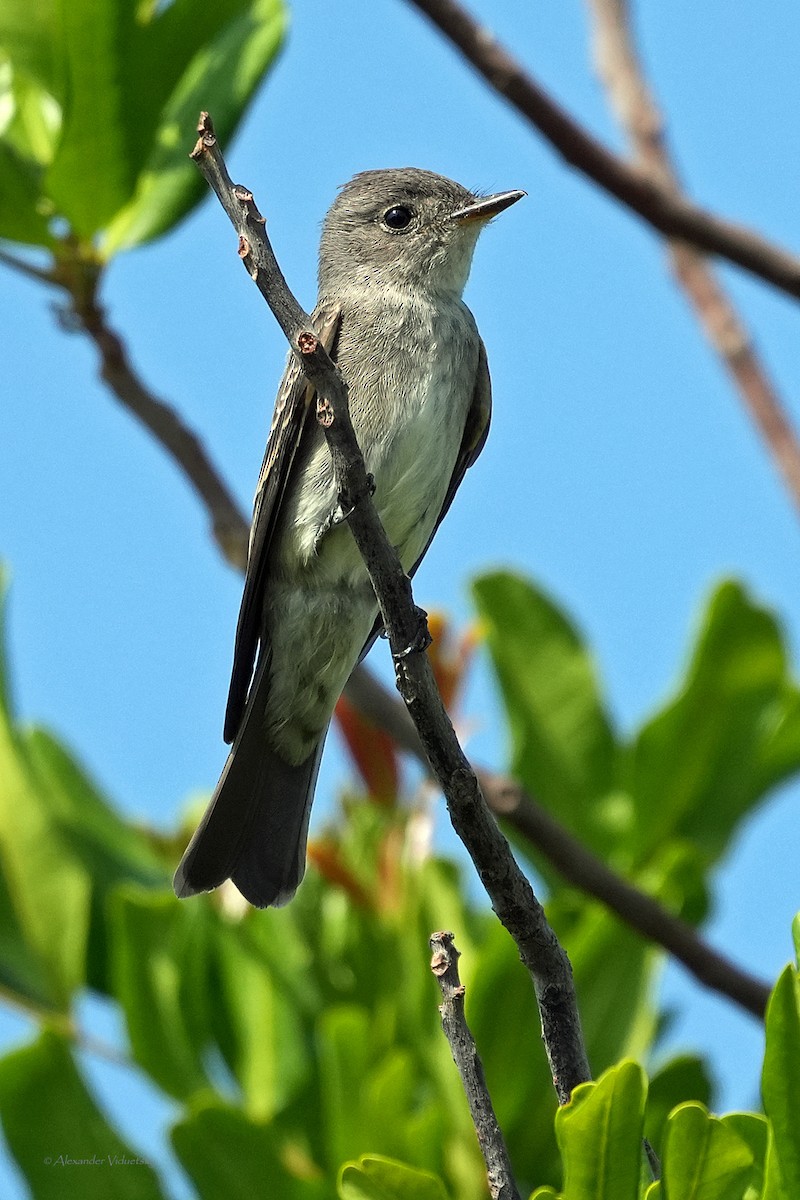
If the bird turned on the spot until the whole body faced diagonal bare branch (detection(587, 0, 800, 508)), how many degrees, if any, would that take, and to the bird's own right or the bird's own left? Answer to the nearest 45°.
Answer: approximately 45° to the bird's own left

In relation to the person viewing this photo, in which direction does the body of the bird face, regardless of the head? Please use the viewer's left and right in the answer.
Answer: facing the viewer and to the right of the viewer
